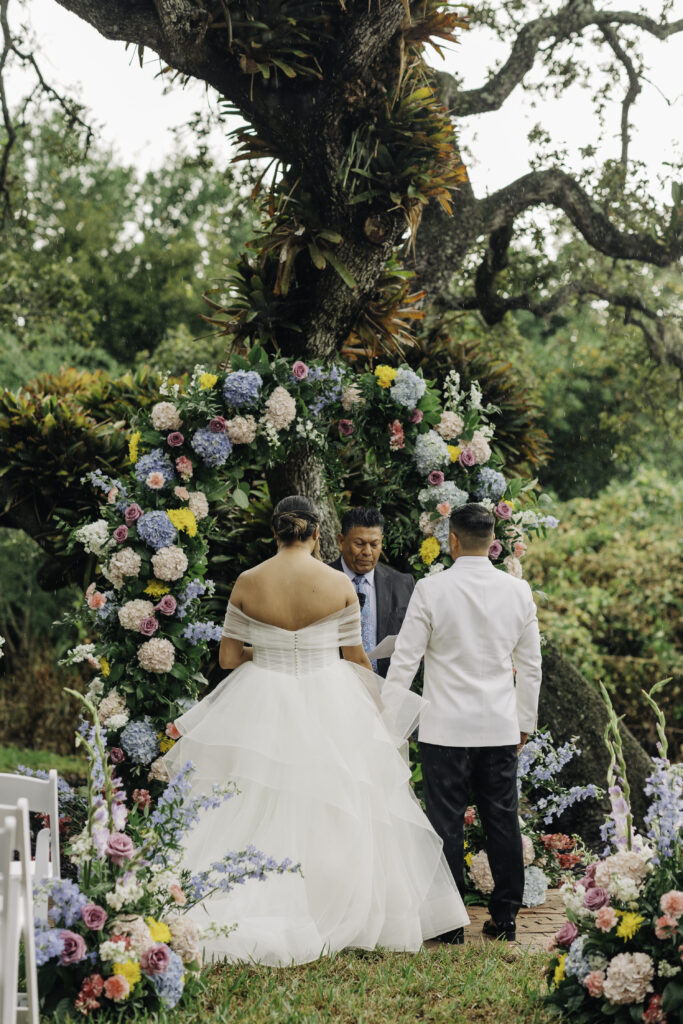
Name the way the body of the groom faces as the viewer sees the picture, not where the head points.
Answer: away from the camera

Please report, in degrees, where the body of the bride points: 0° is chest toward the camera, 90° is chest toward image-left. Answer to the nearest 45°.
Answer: approximately 180°

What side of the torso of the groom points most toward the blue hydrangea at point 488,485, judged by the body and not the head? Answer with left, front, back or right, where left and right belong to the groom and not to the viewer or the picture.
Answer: front

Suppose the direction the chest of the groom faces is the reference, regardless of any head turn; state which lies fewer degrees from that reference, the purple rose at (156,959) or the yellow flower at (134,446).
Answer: the yellow flower

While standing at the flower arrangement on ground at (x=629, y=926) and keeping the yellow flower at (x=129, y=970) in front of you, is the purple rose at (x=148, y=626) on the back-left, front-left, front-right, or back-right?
front-right

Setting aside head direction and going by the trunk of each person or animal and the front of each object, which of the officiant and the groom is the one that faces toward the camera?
the officiant

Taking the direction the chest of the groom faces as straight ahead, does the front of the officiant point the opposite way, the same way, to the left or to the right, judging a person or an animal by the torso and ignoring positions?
the opposite way

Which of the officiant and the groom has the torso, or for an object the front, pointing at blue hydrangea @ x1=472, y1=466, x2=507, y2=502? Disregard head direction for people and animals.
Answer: the groom

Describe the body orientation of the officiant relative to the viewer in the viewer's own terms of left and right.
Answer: facing the viewer

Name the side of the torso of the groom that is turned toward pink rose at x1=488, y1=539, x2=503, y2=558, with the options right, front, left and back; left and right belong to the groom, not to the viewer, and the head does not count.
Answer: front

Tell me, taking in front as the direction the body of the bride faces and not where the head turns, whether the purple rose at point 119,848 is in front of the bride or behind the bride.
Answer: behind

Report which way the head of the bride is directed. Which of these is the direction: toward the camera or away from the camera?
away from the camera

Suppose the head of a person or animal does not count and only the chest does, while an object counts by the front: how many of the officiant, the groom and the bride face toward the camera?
1

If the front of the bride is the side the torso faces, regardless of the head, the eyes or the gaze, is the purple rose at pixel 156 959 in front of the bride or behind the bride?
behind

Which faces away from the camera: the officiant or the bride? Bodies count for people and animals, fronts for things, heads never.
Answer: the bride

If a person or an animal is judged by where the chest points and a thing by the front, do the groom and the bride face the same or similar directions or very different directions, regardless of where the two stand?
same or similar directions
